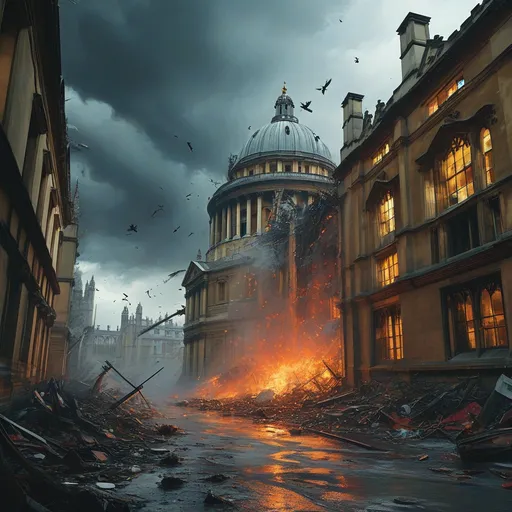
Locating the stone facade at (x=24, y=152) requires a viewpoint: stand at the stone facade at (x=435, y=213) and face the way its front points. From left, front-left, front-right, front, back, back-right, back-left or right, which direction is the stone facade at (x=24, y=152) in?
front

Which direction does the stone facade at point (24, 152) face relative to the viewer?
to the viewer's right

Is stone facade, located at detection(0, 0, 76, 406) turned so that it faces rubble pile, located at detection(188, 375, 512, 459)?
yes

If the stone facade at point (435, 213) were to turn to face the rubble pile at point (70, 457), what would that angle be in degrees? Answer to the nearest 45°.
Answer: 0° — it already faces it

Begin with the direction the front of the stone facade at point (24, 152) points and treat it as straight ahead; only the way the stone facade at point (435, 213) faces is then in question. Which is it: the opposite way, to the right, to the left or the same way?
the opposite way

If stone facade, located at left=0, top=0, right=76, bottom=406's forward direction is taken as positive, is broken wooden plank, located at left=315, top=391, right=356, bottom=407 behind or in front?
in front

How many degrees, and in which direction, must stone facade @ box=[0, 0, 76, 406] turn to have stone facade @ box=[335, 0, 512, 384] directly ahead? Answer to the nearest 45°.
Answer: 0° — it already faces it

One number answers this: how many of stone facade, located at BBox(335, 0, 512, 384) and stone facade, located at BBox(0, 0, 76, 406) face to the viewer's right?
1

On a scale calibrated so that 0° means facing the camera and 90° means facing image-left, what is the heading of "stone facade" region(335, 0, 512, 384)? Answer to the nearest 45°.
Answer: approximately 45°

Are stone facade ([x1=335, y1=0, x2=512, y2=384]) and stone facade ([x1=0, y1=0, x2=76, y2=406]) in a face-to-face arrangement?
yes
